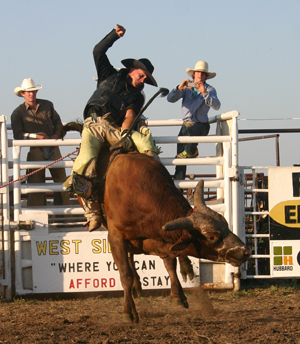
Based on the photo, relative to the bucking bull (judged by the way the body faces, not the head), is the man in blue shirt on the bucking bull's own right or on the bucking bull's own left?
on the bucking bull's own left

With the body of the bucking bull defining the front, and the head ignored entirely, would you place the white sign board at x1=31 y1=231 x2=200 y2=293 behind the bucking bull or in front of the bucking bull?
behind

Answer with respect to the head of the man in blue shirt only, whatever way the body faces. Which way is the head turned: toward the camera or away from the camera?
toward the camera

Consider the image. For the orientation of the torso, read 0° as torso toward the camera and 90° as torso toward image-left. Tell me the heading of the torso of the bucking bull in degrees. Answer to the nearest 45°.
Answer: approximately 315°

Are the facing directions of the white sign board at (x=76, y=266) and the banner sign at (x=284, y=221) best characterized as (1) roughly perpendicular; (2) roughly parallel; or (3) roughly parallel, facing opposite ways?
roughly parallel

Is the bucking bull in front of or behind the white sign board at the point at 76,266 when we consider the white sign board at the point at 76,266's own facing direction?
in front

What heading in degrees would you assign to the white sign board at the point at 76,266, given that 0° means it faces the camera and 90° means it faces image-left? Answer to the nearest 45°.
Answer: approximately 0°

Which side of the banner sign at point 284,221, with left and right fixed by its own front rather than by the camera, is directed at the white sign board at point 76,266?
right

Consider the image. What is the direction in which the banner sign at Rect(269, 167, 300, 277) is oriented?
toward the camera

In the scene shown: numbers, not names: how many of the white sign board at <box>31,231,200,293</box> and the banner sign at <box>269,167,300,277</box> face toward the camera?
2

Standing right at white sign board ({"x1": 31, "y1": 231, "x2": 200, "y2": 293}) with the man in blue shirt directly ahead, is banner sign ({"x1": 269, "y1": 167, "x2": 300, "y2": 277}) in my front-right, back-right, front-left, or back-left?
front-right

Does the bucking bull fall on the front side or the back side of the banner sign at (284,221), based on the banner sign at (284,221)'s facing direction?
on the front side
